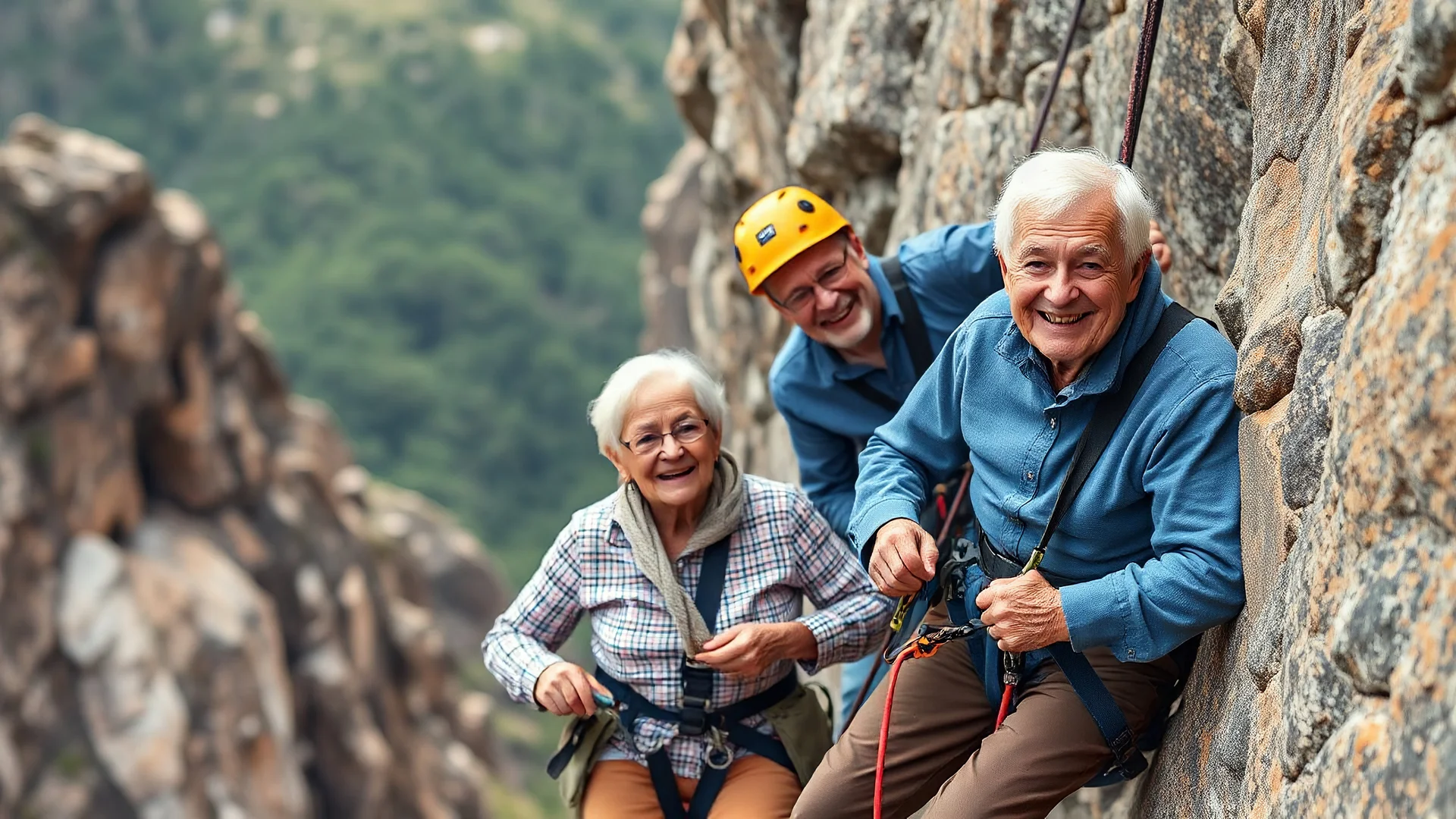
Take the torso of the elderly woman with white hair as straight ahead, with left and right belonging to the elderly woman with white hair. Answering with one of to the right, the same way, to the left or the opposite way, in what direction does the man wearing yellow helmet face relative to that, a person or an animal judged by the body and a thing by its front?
the same way

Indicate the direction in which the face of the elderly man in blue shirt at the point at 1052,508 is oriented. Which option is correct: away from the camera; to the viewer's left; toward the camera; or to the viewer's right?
toward the camera

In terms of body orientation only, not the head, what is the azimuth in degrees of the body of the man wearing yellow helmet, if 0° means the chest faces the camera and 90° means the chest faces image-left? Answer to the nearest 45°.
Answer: approximately 0°

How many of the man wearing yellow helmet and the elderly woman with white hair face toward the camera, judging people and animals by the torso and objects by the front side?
2

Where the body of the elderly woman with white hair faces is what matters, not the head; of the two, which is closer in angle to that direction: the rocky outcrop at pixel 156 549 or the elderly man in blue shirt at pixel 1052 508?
the elderly man in blue shirt

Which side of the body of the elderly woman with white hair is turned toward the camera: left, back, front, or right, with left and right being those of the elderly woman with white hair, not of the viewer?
front

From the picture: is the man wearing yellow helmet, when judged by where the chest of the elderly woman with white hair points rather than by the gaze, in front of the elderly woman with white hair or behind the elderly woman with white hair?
behind

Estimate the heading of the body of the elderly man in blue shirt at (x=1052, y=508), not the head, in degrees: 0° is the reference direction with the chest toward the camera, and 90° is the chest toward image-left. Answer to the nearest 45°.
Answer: approximately 45°
